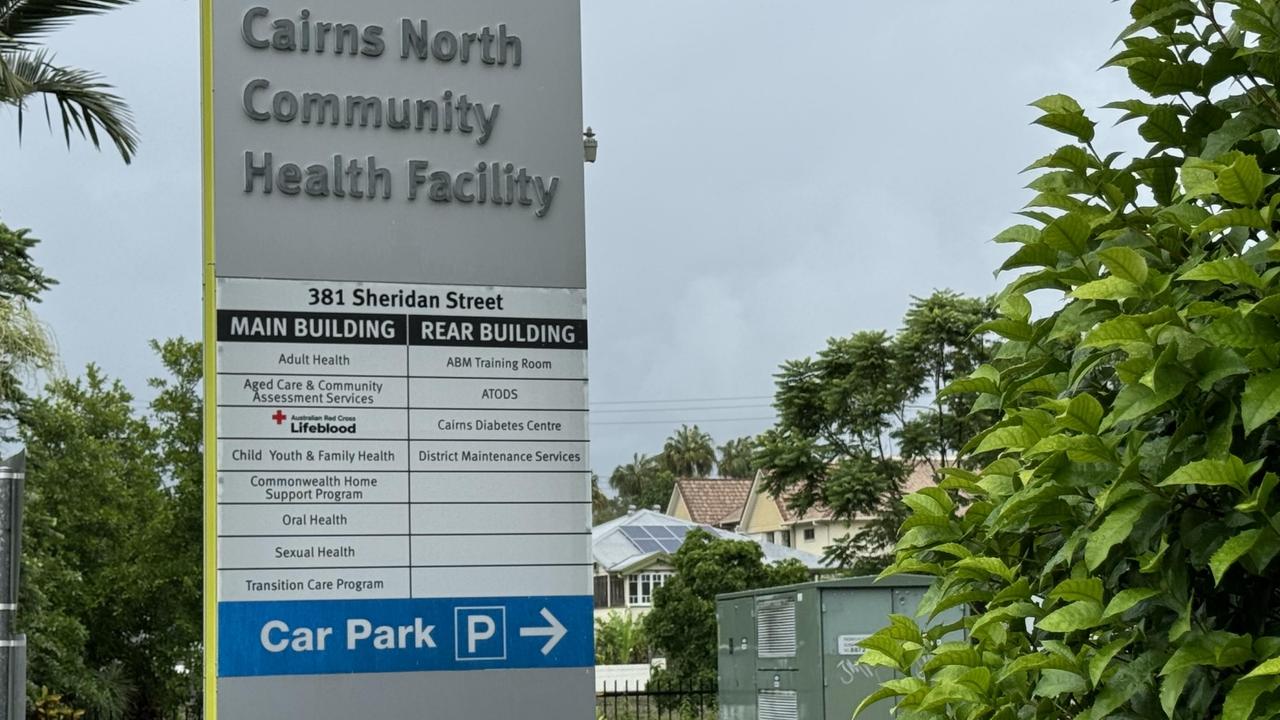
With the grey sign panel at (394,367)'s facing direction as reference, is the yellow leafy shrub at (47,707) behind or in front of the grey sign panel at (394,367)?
behind

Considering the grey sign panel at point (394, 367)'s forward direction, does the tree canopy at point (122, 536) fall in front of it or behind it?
behind

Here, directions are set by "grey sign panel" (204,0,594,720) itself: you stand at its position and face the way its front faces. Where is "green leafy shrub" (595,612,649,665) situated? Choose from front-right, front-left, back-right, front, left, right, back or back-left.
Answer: back

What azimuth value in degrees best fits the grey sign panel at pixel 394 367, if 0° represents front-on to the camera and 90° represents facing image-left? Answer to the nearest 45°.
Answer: approximately 0°

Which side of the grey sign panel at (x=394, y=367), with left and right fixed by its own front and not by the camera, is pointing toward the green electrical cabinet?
back

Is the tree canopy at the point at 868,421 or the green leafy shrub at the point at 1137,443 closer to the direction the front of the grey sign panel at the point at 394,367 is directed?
the green leafy shrub

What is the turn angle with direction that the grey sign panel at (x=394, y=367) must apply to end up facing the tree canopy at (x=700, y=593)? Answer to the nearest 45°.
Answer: approximately 180°

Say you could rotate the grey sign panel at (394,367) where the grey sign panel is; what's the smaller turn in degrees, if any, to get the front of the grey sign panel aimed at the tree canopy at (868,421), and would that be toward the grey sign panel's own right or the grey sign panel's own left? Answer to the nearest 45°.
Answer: approximately 180°
